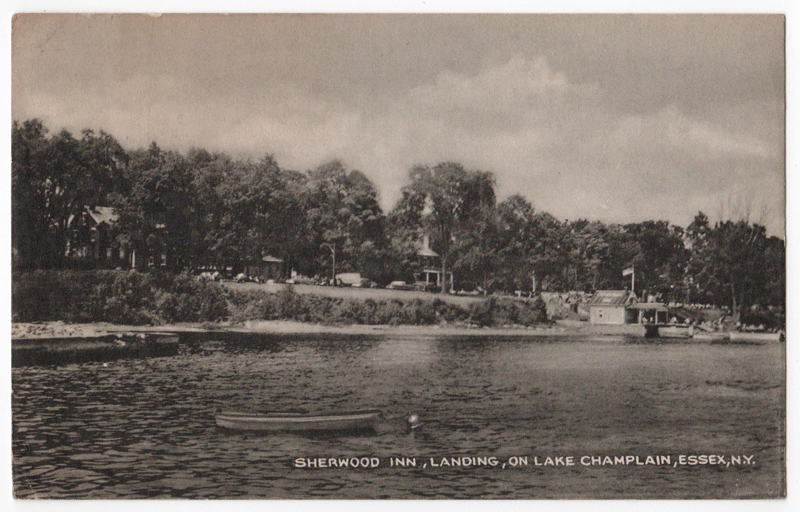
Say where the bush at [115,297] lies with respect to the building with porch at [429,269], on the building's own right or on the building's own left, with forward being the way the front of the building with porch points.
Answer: on the building's own right

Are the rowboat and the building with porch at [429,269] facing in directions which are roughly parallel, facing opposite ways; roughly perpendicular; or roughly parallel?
roughly perpendicular

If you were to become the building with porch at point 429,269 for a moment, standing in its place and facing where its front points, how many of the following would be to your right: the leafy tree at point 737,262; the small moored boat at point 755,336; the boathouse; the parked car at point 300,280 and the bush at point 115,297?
2

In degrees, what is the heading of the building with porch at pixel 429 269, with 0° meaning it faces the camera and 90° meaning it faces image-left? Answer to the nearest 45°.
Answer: approximately 0°

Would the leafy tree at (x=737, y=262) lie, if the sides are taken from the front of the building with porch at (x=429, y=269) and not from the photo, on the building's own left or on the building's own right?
on the building's own left

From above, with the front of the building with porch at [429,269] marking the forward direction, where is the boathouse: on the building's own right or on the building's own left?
on the building's own left
